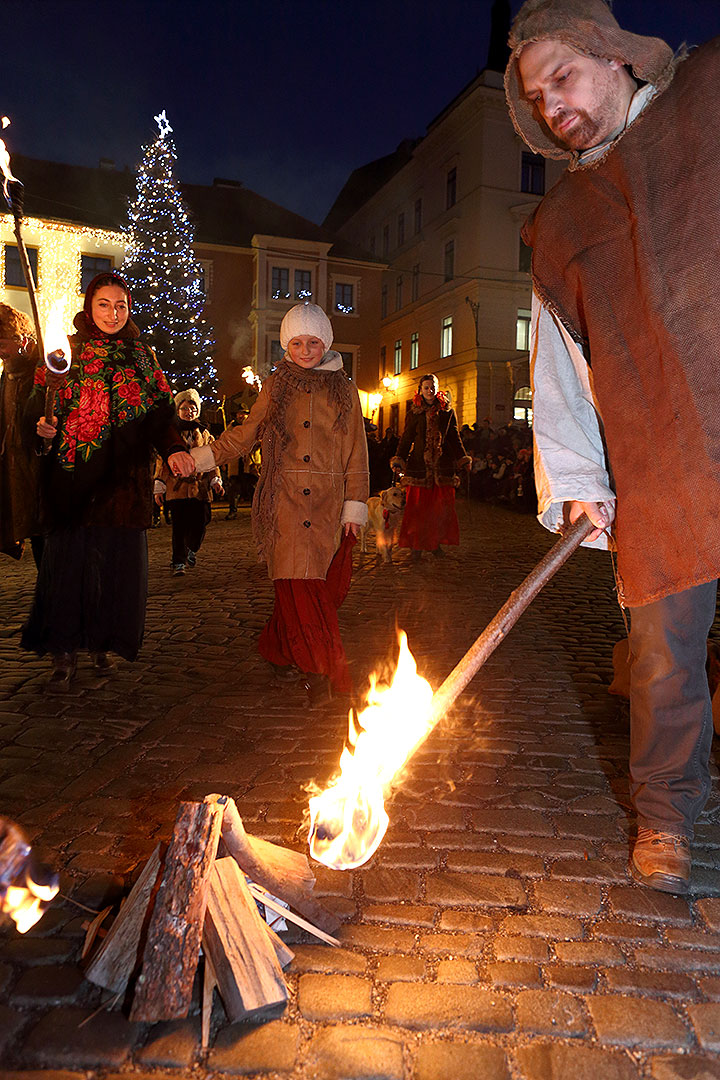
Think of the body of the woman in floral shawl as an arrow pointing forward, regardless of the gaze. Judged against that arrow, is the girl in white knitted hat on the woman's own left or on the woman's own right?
on the woman's own left

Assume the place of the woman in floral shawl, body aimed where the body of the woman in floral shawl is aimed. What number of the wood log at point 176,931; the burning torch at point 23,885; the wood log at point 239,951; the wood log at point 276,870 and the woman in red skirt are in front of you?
4

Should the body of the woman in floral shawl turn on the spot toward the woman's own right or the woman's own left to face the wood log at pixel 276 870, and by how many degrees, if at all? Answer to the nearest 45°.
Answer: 0° — they already face it

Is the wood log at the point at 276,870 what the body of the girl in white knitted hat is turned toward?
yes

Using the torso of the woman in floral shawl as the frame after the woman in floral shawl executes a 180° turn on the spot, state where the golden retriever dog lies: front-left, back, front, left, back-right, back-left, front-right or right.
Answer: front-right

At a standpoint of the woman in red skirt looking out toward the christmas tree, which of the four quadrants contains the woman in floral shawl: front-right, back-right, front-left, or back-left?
back-left

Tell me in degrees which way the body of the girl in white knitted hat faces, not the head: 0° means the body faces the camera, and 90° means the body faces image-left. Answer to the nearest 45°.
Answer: approximately 0°
